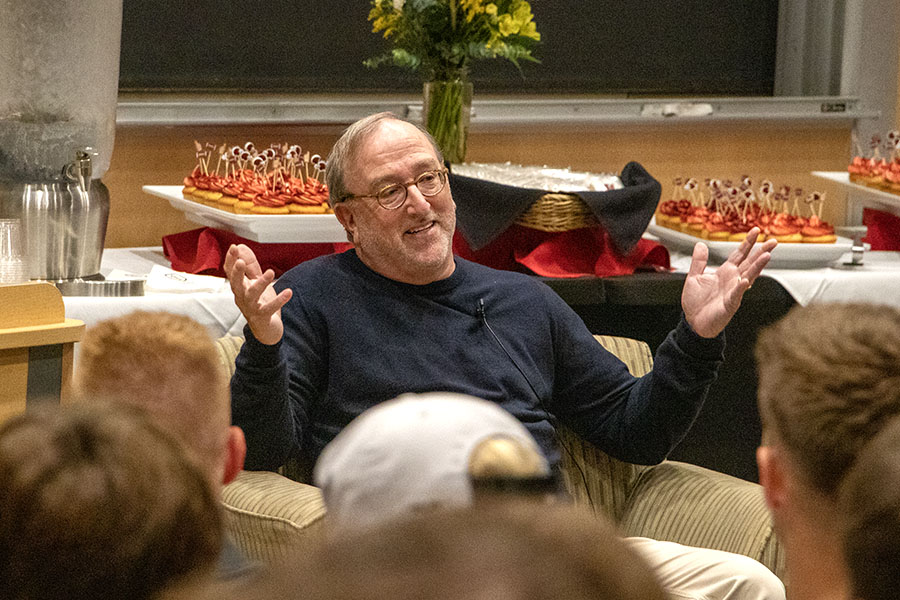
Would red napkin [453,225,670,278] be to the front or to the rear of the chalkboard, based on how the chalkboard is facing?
to the front

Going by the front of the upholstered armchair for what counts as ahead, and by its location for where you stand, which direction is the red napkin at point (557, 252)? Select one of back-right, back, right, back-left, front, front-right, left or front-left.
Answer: back-left

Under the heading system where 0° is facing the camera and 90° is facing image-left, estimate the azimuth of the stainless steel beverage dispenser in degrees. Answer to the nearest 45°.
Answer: approximately 315°

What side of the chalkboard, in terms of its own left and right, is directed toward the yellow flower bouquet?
front

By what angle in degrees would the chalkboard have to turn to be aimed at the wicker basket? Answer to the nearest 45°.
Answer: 0° — it already faces it

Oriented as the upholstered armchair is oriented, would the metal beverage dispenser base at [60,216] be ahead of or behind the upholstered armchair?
behind

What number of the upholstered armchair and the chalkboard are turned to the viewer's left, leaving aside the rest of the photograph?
0

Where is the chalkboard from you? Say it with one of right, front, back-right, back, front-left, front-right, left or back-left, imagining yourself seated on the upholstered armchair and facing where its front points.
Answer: back-left

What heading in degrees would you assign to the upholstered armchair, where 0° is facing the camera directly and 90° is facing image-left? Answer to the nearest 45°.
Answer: approximately 315°

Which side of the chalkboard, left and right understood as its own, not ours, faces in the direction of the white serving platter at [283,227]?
front
